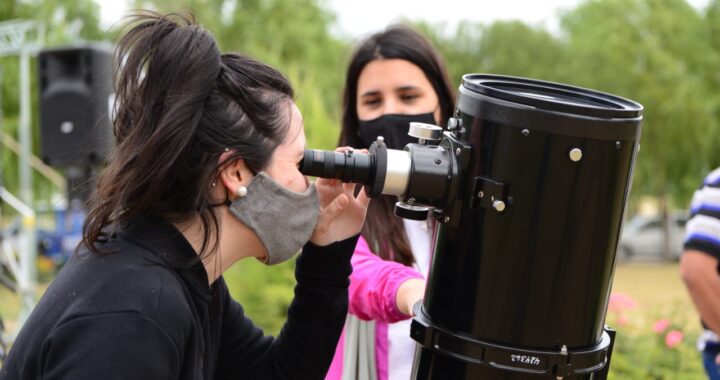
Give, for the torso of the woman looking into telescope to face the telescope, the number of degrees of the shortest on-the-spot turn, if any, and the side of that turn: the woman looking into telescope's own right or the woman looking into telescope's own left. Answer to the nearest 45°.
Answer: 0° — they already face it

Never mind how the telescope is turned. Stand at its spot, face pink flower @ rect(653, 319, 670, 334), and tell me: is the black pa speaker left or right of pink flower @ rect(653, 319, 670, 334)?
left

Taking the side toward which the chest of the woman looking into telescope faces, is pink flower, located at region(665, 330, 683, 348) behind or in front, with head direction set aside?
in front

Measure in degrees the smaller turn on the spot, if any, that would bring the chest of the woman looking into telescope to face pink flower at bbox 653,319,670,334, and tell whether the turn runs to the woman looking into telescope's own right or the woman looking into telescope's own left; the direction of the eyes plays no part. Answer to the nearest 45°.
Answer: approximately 45° to the woman looking into telescope's own left

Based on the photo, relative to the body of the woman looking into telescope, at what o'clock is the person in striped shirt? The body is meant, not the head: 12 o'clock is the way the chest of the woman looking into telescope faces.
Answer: The person in striped shirt is roughly at 11 o'clock from the woman looking into telescope.

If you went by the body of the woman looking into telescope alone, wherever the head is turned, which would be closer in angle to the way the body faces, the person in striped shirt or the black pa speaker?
the person in striped shirt

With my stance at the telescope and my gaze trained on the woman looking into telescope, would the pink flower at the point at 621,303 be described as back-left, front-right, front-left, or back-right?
back-right

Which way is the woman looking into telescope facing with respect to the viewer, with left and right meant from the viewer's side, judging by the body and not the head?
facing to the right of the viewer

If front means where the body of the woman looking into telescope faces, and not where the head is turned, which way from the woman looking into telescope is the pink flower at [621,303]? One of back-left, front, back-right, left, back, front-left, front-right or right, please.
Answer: front-left

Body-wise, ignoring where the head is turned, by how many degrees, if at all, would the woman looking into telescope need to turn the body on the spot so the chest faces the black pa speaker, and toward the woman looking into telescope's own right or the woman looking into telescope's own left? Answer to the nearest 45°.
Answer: approximately 90° to the woman looking into telescope's own left

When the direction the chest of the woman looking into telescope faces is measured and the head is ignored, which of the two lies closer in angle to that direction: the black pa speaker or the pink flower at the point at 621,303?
the pink flower
